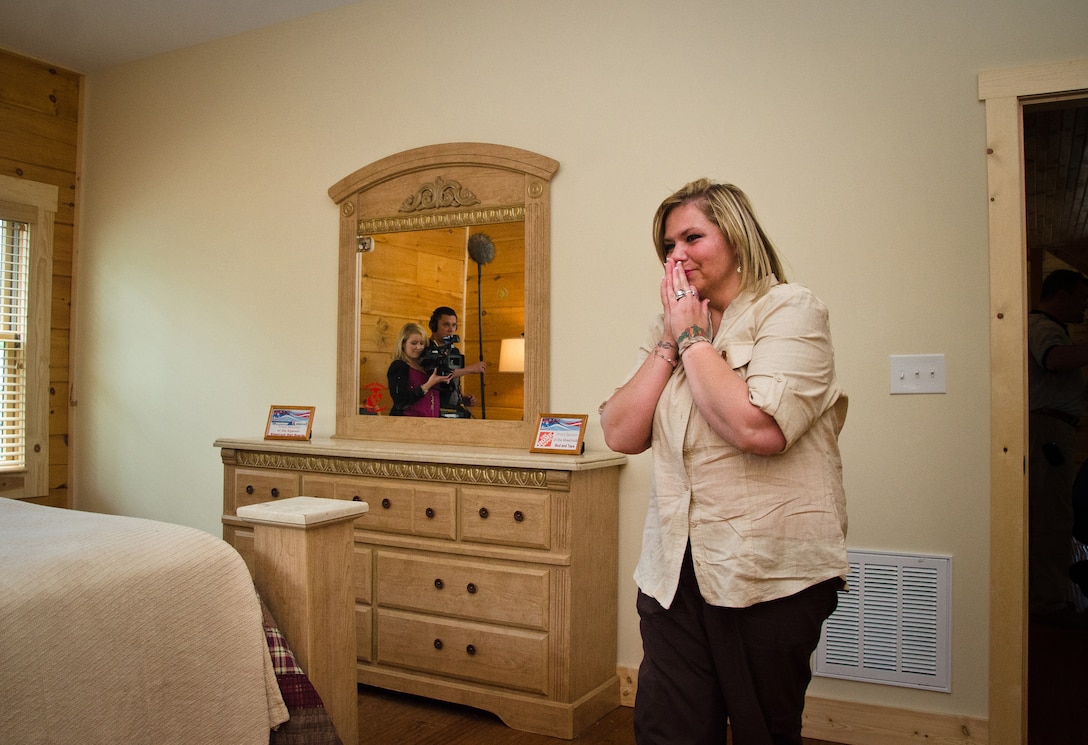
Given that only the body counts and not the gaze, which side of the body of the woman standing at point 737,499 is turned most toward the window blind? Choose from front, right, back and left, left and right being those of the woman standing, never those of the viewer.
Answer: right

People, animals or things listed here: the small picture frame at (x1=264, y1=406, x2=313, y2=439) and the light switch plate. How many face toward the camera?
2

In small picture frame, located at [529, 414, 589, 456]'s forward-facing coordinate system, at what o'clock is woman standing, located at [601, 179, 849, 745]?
The woman standing is roughly at 10 o'clock from the small picture frame.

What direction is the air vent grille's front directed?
toward the camera

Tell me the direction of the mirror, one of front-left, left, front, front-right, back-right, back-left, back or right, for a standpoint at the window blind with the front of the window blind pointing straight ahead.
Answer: front

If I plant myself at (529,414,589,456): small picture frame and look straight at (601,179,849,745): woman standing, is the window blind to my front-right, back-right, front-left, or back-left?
back-right

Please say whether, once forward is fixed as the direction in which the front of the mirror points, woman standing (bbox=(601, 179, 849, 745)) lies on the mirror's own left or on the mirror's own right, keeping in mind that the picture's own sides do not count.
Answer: on the mirror's own left

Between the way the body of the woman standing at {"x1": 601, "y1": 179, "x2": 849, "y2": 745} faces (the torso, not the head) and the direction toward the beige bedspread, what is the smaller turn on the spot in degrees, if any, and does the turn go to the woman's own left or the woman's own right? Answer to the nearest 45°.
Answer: approximately 45° to the woman's own right

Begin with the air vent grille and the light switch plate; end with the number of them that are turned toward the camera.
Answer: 2

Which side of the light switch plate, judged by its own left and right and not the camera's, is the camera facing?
front

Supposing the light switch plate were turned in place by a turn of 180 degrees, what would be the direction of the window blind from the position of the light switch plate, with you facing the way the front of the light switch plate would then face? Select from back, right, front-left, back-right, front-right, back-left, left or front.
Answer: left
